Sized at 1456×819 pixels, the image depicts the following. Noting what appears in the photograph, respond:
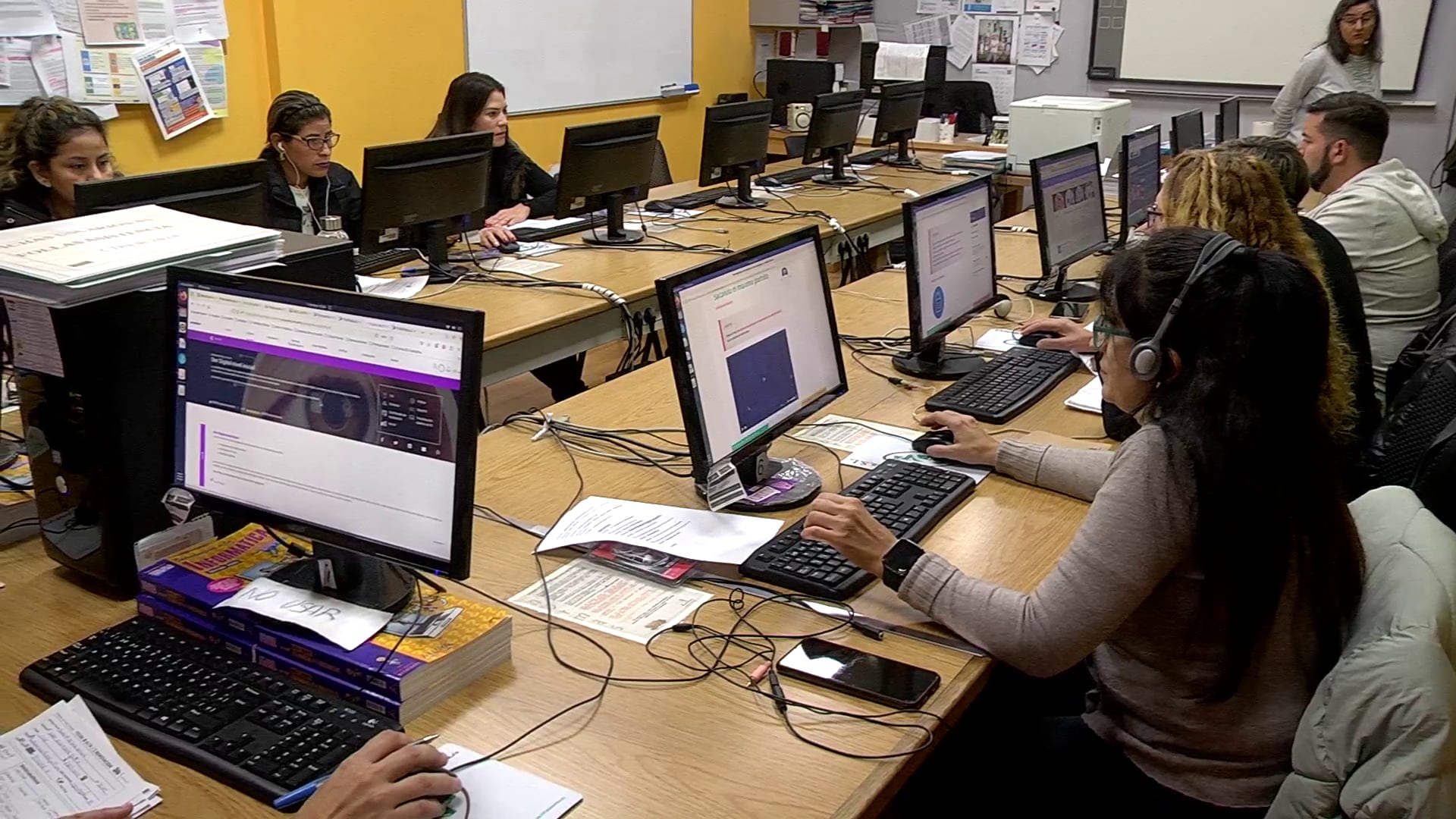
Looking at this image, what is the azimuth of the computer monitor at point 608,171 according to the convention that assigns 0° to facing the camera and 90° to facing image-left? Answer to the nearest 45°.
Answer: approximately 135°

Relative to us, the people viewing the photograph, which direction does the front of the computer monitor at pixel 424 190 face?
facing away from the viewer and to the left of the viewer

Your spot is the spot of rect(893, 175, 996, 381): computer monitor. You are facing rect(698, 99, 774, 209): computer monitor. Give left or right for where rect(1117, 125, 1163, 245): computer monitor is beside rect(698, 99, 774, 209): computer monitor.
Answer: right

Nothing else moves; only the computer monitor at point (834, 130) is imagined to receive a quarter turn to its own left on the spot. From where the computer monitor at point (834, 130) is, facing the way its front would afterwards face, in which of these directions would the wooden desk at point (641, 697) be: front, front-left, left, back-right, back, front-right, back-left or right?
front-left

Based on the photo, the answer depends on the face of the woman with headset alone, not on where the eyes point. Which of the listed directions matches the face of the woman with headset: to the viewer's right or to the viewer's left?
to the viewer's left

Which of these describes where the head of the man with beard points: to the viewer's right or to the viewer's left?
to the viewer's left

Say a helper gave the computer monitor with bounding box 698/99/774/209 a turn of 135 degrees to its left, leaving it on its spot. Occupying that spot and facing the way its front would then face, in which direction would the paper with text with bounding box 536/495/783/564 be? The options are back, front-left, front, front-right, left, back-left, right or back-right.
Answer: front

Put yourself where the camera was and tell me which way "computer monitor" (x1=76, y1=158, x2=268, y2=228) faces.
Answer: facing away from the viewer and to the left of the viewer

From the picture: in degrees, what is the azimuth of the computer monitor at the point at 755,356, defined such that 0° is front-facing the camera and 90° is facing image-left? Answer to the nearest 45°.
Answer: approximately 315°
